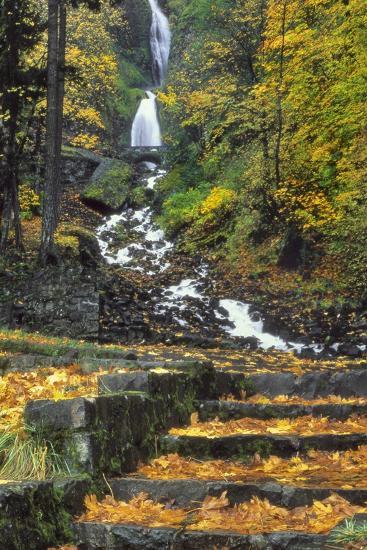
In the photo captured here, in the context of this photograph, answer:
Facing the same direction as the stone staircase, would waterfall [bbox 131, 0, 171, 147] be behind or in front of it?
behind

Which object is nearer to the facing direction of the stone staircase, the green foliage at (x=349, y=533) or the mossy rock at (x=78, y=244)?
the green foliage

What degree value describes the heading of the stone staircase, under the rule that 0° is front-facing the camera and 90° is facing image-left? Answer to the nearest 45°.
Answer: approximately 0°

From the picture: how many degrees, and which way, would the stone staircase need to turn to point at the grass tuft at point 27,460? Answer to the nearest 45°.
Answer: approximately 45° to its right

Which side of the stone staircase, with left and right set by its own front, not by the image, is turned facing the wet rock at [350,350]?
back

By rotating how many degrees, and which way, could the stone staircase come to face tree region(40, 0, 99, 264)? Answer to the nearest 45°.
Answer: approximately 180°

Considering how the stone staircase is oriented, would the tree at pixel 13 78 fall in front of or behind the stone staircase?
behind

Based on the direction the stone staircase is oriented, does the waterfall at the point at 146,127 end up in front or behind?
behind

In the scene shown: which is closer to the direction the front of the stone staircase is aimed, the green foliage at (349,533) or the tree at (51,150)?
the green foliage

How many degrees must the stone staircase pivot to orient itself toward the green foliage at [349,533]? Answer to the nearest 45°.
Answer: approximately 45° to its left
